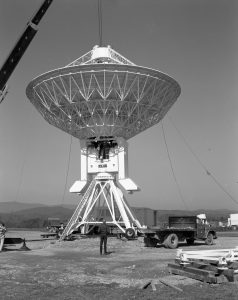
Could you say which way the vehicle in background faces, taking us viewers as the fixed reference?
facing away from the viewer and to the right of the viewer

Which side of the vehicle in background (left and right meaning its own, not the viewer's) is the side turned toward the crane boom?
back
